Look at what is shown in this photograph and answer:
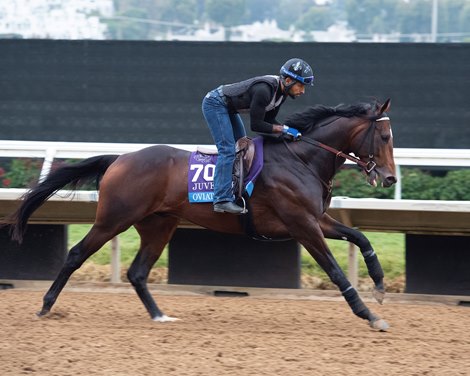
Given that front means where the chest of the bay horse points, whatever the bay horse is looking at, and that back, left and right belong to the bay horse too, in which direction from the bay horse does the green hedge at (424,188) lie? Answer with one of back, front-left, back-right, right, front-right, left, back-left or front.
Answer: front-left

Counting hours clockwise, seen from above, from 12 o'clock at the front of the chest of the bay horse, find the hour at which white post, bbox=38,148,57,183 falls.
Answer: The white post is roughly at 7 o'clock from the bay horse.

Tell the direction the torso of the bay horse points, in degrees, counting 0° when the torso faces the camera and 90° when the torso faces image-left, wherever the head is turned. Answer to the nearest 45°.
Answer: approximately 270°

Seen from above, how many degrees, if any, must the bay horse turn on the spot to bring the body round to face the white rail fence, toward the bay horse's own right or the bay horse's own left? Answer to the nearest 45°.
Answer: approximately 45° to the bay horse's own left

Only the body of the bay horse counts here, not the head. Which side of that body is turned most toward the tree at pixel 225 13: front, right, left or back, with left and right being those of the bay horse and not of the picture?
left
